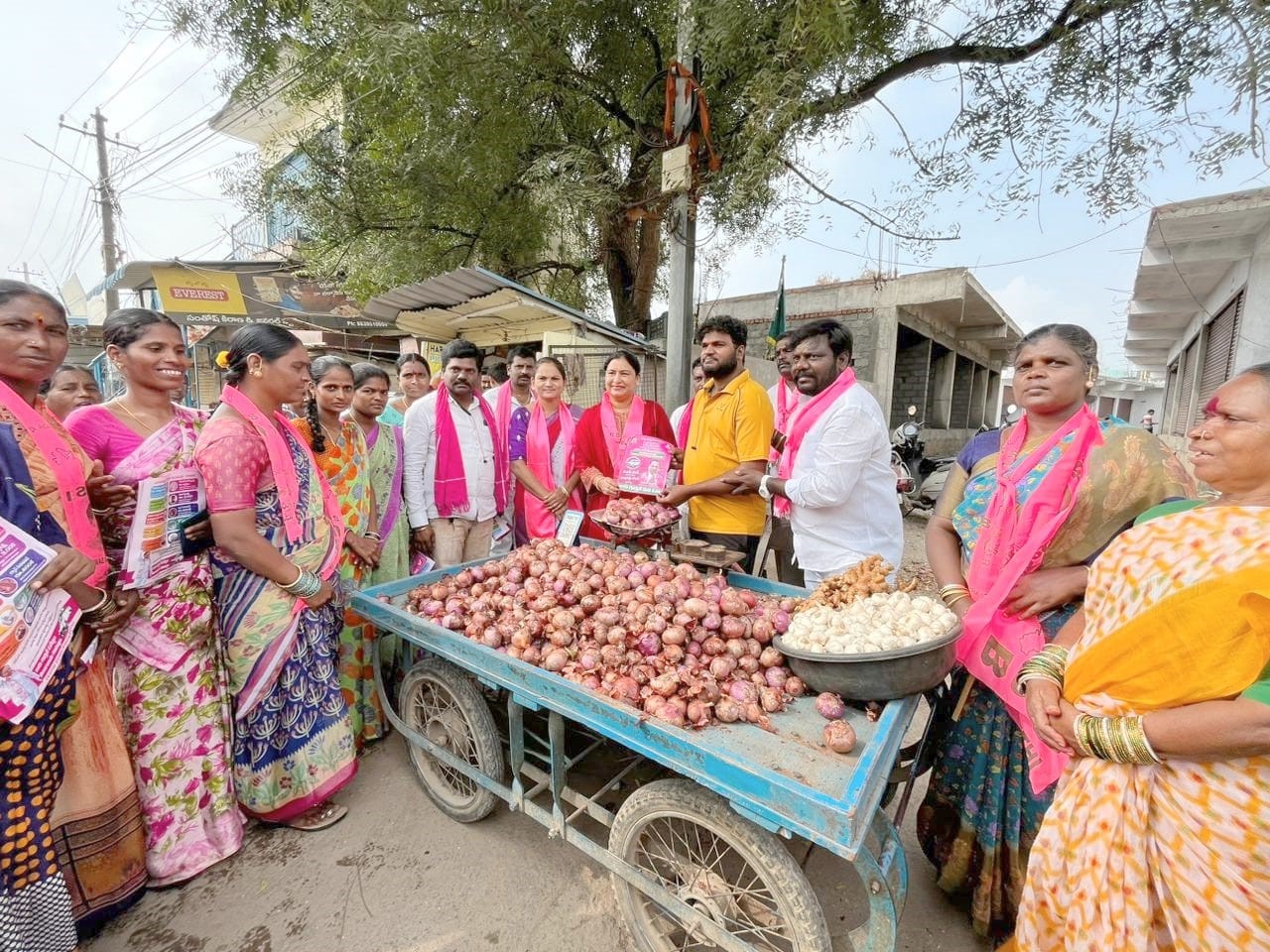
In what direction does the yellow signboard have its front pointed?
toward the camera

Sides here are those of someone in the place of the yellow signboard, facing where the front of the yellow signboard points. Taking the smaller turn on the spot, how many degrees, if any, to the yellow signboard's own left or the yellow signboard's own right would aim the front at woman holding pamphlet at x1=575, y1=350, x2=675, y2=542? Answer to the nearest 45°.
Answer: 0° — it already faces them

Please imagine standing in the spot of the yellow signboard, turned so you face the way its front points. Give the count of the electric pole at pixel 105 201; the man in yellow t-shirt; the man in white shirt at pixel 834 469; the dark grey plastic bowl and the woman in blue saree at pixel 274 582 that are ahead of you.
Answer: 4

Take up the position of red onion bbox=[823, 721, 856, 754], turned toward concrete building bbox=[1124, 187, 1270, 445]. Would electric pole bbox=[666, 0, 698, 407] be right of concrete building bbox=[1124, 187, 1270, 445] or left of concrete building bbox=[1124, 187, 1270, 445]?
left

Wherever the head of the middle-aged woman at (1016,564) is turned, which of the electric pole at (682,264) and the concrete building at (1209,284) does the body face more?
the electric pole

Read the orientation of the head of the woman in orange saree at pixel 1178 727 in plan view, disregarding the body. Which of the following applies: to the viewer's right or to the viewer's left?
to the viewer's left

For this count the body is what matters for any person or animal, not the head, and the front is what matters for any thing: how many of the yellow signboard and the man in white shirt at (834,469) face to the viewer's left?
1

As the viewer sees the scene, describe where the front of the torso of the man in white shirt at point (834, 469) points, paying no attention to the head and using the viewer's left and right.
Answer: facing to the left of the viewer

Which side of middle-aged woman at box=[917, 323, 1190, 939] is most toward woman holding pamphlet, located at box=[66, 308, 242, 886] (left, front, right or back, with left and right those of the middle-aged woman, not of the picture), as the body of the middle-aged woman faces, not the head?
front

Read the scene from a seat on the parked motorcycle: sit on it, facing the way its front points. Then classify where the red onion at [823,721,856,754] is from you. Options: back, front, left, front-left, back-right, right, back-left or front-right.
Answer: front-left

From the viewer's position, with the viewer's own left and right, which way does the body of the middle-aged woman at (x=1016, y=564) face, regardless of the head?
facing the viewer and to the left of the viewer

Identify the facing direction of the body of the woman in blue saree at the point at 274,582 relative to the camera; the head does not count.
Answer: to the viewer's right

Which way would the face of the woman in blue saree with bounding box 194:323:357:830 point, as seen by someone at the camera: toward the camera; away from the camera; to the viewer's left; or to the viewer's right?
to the viewer's right

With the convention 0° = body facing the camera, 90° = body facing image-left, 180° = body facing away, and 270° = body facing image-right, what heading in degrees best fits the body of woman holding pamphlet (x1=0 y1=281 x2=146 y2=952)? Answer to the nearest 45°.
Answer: approximately 315°
